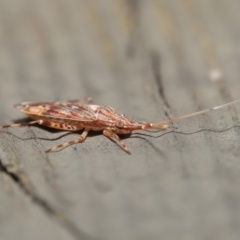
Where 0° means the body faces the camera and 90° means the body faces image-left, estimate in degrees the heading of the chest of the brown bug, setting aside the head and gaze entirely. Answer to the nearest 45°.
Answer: approximately 270°
